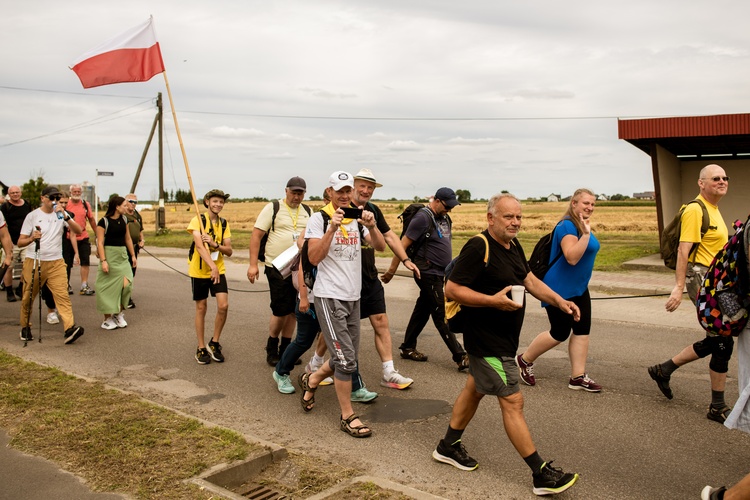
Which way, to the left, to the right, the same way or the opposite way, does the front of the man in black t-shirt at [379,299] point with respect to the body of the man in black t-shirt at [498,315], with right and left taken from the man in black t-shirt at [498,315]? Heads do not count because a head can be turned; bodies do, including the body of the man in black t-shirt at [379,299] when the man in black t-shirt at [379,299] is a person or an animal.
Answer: the same way

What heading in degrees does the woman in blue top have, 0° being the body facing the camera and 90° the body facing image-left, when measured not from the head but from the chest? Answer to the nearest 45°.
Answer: approximately 270°

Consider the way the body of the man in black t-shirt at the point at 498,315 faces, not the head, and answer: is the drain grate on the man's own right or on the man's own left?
on the man's own right

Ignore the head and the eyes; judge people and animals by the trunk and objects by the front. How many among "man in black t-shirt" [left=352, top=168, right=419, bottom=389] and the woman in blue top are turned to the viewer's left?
0

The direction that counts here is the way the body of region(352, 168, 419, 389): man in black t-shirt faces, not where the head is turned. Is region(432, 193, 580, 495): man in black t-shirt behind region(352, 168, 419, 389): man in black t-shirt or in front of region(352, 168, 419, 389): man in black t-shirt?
in front

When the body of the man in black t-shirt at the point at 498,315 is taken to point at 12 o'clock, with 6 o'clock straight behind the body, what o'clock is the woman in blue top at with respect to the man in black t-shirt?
The woman in blue top is roughly at 8 o'clock from the man in black t-shirt.

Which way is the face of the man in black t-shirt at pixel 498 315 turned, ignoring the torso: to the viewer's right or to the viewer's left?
to the viewer's right

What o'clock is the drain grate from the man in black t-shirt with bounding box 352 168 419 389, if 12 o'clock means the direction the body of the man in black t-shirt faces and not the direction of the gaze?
The drain grate is roughly at 2 o'clock from the man in black t-shirt.
